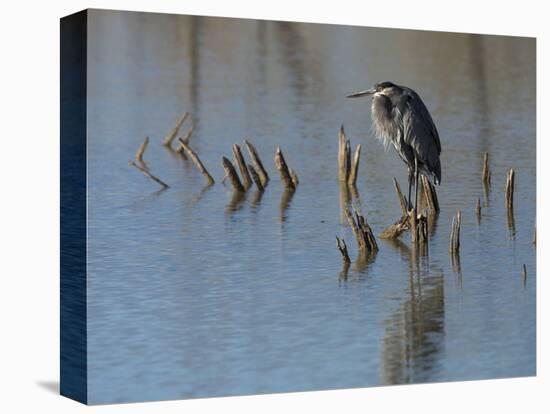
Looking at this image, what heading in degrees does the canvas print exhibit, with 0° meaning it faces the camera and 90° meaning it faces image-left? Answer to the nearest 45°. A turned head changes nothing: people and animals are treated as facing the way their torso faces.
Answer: approximately 315°
